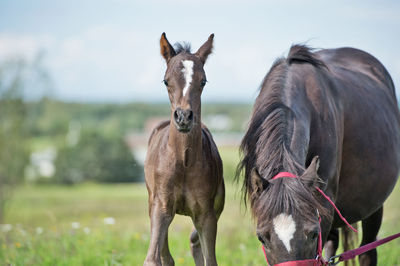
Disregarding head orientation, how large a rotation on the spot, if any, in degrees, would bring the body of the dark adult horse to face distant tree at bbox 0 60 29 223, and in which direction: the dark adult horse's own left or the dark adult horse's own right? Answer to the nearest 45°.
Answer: approximately 90° to the dark adult horse's own right

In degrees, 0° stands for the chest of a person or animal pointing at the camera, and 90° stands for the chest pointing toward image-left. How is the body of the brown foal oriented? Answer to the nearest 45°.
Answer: approximately 0°

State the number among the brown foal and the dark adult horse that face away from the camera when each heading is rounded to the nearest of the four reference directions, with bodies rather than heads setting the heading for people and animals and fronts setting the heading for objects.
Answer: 0

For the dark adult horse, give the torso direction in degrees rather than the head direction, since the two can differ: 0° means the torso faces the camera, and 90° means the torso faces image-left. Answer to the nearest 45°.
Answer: approximately 45°

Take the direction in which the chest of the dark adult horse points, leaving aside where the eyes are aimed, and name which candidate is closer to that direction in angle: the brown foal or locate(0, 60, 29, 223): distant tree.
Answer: the brown foal

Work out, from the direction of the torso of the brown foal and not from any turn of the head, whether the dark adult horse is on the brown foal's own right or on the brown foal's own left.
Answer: on the brown foal's own left

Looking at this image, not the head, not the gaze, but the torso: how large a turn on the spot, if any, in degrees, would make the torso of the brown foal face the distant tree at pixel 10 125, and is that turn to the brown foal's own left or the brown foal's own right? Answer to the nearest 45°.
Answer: approximately 180°
